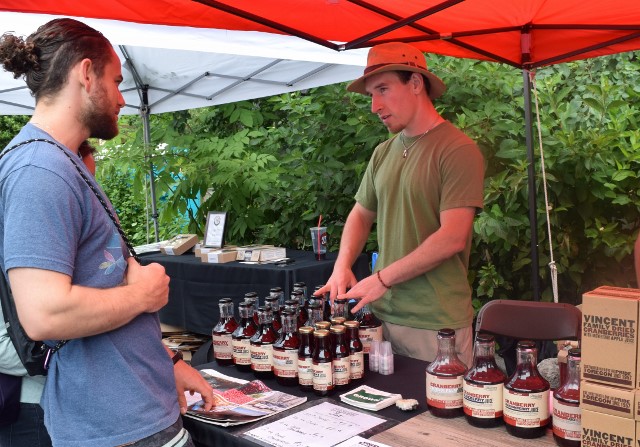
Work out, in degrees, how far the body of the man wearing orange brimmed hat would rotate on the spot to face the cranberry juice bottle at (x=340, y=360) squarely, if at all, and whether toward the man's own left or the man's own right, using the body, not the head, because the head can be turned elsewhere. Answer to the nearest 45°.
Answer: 0° — they already face it

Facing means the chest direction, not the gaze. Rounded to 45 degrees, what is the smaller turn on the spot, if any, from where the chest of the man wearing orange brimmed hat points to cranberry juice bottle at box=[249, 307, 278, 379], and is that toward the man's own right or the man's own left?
0° — they already face it

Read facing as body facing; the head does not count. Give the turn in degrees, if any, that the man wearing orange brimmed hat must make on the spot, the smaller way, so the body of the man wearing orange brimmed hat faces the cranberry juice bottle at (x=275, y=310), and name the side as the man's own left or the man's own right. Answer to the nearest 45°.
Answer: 0° — they already face it

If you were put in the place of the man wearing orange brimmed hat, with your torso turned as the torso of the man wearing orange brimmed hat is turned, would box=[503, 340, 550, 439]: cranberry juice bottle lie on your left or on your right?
on your left

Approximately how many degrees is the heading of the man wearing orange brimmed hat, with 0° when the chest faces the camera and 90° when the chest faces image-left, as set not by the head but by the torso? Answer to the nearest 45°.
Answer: approximately 45°

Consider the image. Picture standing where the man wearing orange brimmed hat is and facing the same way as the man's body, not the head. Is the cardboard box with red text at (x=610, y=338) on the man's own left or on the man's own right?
on the man's own left

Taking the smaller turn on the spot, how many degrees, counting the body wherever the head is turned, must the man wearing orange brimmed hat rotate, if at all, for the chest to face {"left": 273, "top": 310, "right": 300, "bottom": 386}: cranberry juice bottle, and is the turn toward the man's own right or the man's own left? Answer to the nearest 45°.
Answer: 0° — they already face it
